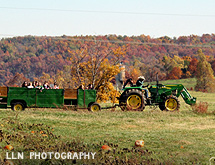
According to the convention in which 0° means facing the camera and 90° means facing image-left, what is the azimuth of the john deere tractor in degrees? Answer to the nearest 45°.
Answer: approximately 270°

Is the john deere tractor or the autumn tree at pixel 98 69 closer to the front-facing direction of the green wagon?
the john deere tractor

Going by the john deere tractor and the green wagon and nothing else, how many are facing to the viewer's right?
2

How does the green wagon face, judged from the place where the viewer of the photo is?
facing to the right of the viewer

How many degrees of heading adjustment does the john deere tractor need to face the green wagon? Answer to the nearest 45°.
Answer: approximately 180°

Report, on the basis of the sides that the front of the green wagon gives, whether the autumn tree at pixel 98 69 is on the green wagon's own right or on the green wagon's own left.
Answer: on the green wagon's own left

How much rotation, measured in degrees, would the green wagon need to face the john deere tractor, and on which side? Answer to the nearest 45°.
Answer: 0° — it already faces it
